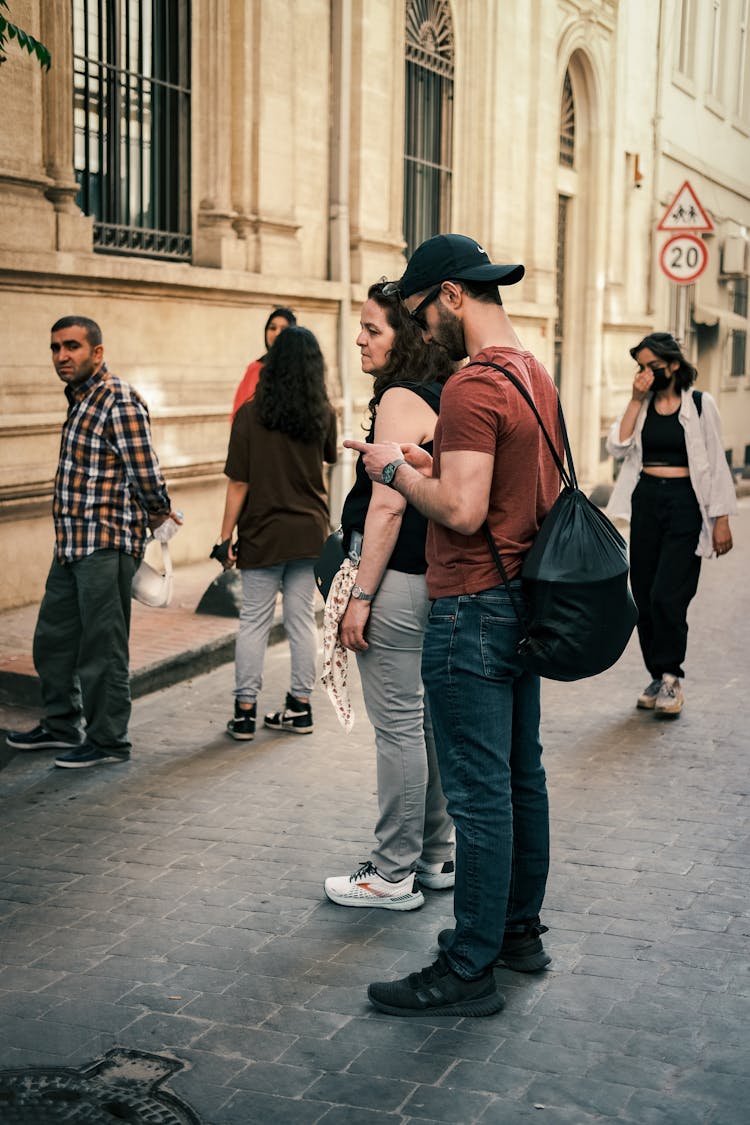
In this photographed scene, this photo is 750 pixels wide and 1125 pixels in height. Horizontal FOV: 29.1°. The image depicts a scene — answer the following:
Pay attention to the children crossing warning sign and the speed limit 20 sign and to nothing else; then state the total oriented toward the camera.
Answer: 2

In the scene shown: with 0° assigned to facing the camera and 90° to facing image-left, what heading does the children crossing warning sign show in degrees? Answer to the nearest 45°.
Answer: approximately 0°

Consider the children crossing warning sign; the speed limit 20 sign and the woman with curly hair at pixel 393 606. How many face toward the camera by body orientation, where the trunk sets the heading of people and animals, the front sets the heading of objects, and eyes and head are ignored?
2

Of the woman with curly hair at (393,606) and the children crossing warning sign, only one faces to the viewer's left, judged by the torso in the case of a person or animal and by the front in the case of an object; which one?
the woman with curly hair

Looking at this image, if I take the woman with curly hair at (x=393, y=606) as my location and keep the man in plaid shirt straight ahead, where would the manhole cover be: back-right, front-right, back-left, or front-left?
back-left

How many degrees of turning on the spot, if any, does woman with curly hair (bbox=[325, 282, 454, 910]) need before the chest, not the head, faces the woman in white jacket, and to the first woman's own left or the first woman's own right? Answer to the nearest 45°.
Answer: approximately 135° to the first woman's own right

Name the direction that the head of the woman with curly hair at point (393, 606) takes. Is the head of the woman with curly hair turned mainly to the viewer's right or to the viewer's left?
to the viewer's left

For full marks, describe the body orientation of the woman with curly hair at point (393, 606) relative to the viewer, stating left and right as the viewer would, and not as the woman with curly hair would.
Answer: facing to the left of the viewer

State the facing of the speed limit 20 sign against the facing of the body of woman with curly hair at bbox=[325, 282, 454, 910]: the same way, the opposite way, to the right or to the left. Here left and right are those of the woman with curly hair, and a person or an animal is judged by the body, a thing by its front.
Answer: to the left

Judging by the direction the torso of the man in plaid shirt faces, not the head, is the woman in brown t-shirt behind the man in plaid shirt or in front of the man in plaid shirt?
behind

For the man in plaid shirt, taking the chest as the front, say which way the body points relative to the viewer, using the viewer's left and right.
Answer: facing to the left of the viewer
